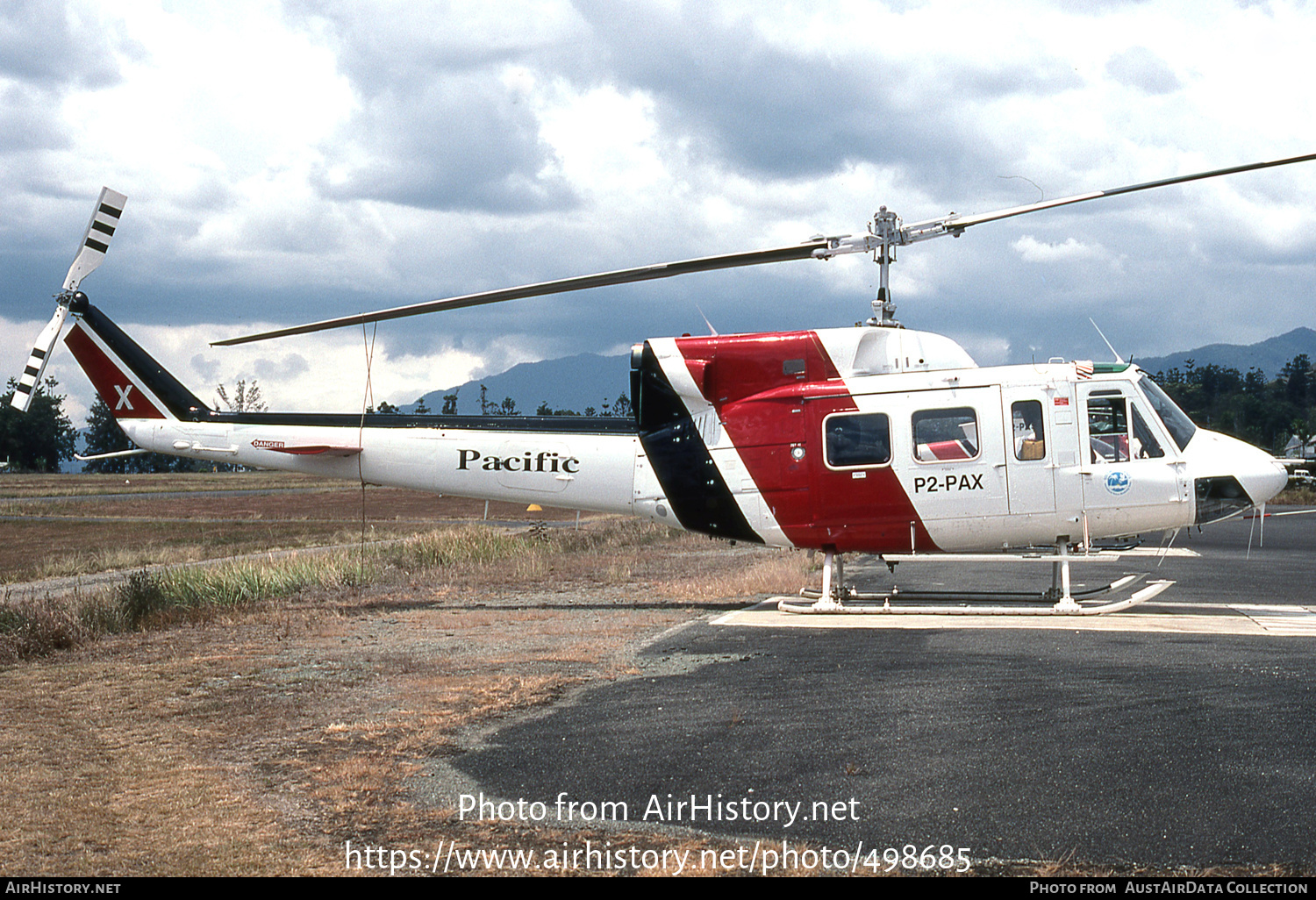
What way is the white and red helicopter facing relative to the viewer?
to the viewer's right
